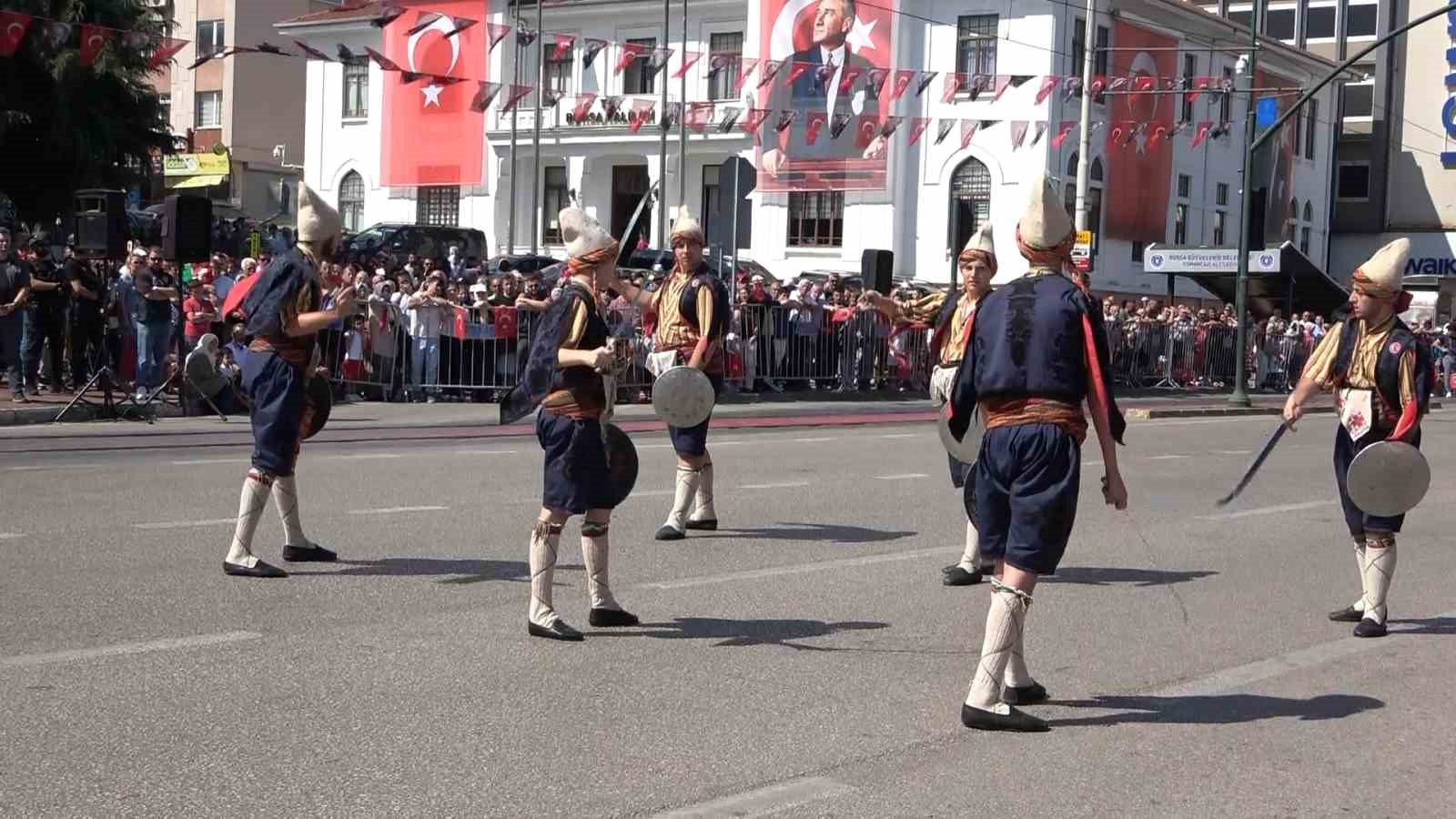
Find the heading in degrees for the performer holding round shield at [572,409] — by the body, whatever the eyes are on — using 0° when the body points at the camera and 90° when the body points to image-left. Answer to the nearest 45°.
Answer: approximately 270°

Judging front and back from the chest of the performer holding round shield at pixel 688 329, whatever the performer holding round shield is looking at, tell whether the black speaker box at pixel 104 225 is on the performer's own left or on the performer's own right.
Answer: on the performer's own right

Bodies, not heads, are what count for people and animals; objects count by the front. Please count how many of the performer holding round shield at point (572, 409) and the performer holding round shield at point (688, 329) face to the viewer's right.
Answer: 1

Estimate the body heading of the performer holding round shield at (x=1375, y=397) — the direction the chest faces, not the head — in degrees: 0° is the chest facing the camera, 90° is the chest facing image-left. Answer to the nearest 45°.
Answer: approximately 45°

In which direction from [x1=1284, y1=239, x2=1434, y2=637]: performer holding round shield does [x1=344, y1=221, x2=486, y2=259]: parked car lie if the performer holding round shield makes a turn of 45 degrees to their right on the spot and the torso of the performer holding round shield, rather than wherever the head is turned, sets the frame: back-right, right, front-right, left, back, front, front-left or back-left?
front-right

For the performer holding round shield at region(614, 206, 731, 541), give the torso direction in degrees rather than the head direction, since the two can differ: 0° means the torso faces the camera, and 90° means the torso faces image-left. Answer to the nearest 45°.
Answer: approximately 45°

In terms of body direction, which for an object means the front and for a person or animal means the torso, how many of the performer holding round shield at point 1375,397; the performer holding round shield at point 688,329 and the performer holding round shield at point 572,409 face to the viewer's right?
1
